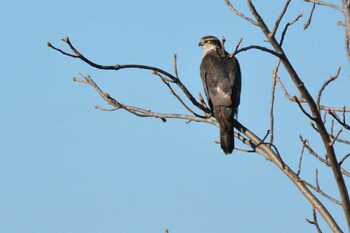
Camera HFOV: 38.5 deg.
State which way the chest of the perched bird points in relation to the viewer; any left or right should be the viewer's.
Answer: facing away from the viewer and to the left of the viewer
